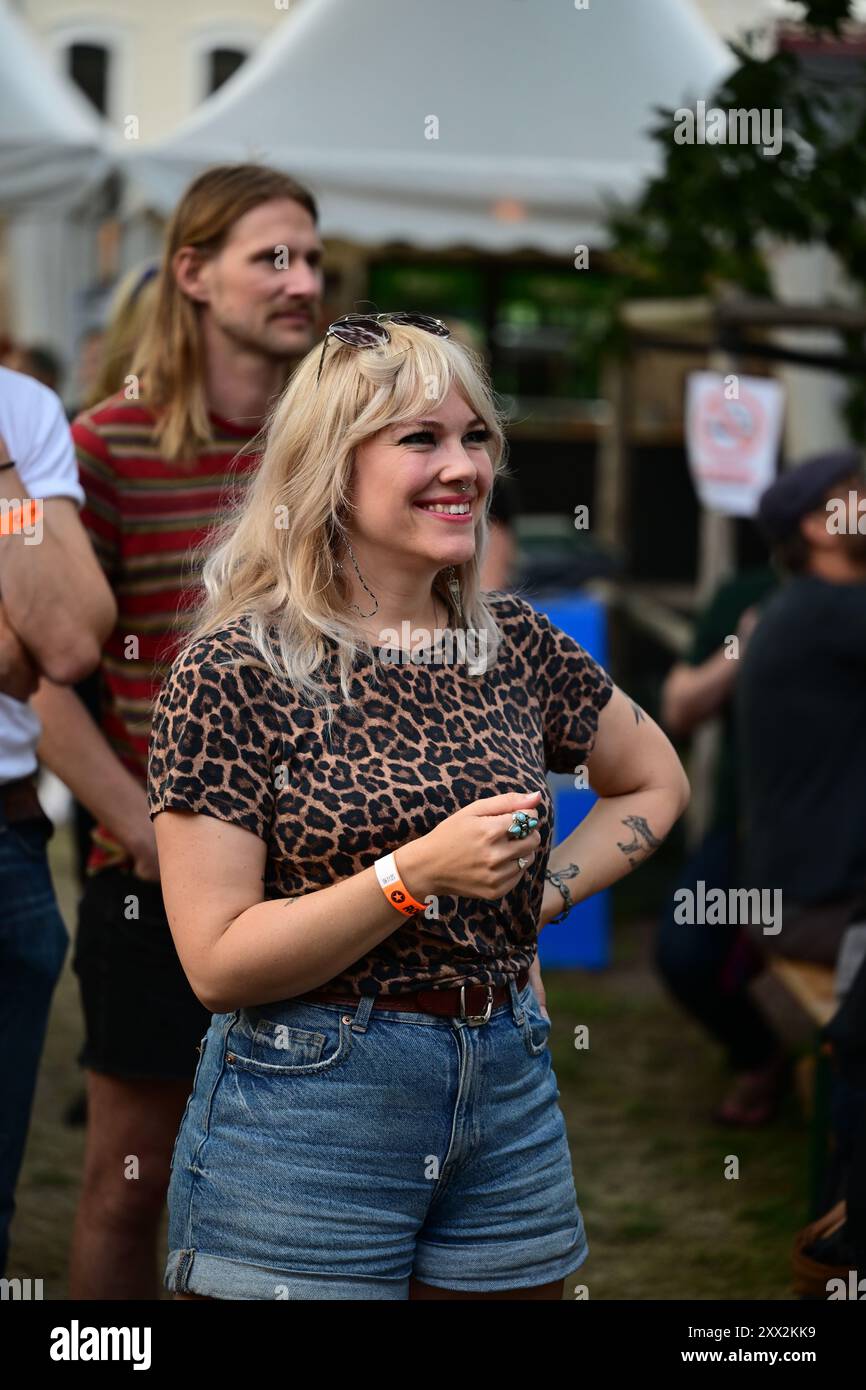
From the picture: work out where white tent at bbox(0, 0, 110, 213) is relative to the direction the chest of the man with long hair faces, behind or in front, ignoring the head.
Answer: behind

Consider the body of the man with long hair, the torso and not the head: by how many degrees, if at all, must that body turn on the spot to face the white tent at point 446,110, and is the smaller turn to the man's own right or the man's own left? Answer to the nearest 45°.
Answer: approximately 135° to the man's own left

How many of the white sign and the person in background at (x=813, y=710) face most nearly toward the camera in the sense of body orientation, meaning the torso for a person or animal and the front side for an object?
1
